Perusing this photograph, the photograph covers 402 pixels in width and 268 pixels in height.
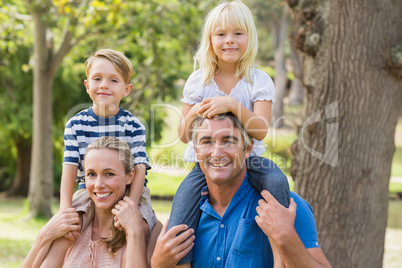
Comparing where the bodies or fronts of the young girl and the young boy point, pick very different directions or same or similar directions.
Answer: same or similar directions

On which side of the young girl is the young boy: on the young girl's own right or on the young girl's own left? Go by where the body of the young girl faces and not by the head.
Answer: on the young girl's own right

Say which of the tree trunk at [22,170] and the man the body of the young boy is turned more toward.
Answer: the man

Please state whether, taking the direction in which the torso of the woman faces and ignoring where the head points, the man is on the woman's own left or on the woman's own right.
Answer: on the woman's own left

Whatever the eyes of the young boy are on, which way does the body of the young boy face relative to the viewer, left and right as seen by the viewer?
facing the viewer

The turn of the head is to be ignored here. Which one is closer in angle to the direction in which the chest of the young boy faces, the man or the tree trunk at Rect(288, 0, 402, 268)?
the man

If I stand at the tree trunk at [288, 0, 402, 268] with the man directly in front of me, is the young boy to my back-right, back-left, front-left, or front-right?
front-right

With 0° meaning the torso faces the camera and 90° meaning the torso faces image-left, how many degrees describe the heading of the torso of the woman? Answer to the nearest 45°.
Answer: approximately 0°

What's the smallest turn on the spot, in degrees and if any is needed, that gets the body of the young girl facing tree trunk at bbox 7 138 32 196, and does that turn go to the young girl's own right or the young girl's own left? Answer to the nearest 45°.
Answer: approximately 135° to the young girl's own right

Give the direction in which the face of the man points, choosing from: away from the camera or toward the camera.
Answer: toward the camera

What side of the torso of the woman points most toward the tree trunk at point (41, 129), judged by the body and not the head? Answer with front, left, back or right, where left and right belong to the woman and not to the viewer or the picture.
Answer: back

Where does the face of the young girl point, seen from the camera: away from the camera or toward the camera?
toward the camera
